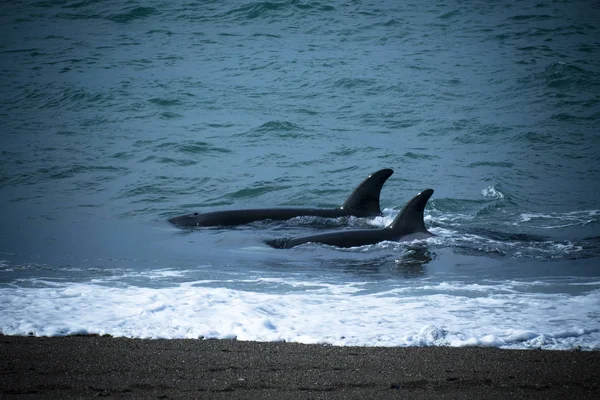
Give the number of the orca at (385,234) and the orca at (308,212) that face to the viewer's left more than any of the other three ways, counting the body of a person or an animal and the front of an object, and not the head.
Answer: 2

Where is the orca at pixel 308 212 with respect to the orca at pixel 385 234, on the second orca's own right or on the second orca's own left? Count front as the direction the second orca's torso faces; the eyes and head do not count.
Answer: on the second orca's own right

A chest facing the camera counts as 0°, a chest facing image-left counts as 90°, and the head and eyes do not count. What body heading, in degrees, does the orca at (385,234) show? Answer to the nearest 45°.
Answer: approximately 90°

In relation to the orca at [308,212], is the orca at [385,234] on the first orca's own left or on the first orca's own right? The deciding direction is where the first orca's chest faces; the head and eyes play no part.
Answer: on the first orca's own left

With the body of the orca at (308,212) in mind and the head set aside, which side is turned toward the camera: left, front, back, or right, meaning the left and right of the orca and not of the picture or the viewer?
left
